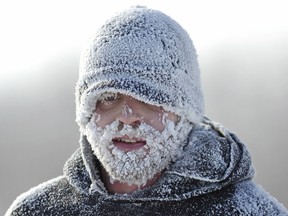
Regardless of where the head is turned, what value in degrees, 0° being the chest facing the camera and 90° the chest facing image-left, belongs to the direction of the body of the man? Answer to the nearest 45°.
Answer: approximately 0°
